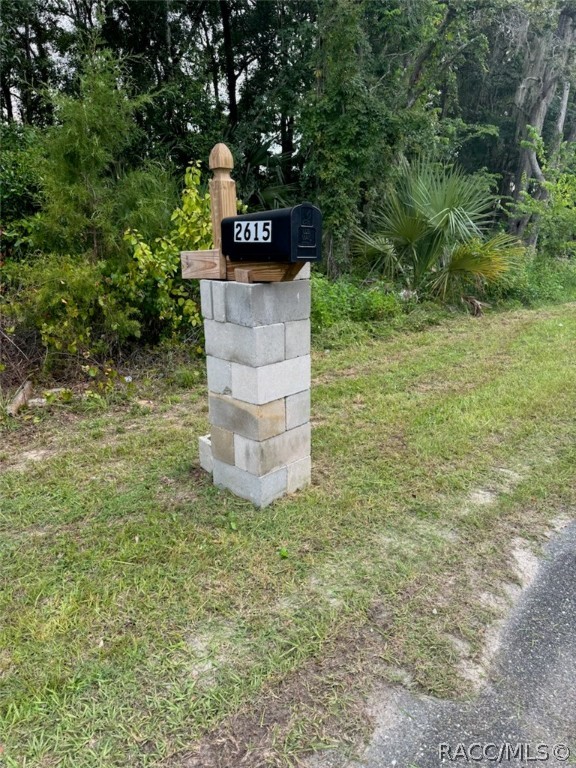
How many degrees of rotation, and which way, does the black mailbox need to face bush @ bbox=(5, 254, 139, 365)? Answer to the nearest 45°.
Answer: approximately 180°

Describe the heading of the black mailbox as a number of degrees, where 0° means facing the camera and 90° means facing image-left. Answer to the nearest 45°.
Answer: approximately 315°

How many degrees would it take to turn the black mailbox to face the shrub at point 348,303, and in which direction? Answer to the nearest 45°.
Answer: approximately 135° to its left

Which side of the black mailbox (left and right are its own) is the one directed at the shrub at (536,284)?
left

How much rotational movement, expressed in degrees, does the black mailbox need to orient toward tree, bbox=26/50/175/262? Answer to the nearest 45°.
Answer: approximately 180°
